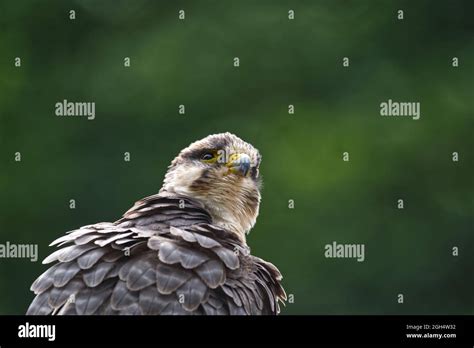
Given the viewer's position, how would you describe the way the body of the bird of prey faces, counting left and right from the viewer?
facing away from the viewer and to the right of the viewer
